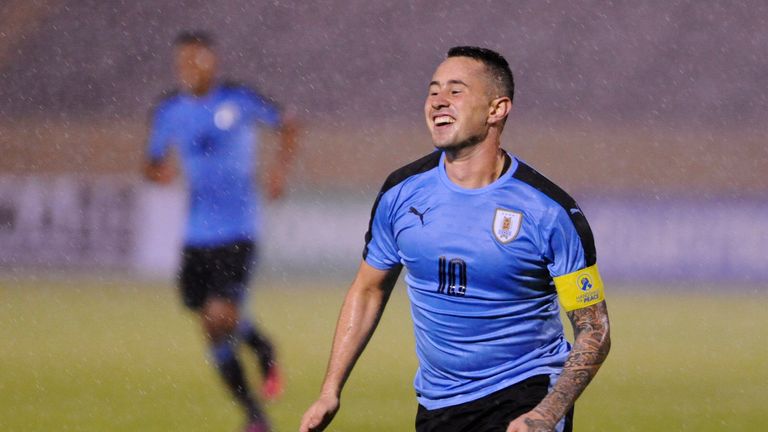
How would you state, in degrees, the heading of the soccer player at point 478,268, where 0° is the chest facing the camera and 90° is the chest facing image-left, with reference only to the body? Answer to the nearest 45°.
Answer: approximately 45°

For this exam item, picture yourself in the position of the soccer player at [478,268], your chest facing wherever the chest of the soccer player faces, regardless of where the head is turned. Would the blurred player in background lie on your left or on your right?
on your right

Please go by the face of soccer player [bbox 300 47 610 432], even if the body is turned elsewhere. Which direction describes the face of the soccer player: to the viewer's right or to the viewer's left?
to the viewer's left
